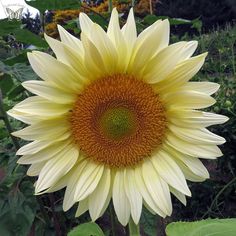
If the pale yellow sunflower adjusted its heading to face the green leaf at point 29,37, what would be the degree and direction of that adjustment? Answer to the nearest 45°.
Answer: approximately 135° to its right

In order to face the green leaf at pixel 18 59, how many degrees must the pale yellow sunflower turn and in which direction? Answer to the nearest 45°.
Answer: approximately 135° to its right

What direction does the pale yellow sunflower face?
toward the camera

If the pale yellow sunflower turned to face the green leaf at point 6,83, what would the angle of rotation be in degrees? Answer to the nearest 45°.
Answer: approximately 135° to its right

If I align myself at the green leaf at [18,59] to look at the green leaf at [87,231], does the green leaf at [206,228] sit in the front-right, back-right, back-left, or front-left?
front-left

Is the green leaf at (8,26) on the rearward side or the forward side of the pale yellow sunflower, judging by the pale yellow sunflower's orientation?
on the rearward side
